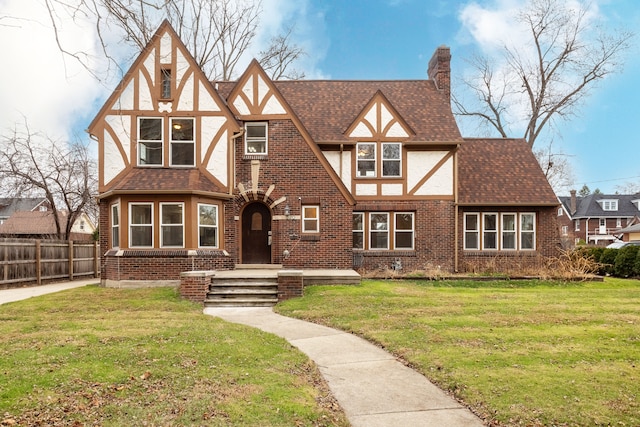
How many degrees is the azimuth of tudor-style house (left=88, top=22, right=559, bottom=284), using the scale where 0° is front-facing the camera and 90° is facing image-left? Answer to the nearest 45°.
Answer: approximately 0°

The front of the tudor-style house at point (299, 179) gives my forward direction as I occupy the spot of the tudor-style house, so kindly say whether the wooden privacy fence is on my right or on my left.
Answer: on my right

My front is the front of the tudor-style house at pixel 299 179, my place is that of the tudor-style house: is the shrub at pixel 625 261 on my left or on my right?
on my left

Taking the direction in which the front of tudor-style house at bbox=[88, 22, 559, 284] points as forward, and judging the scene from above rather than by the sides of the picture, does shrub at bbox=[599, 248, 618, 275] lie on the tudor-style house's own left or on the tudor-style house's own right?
on the tudor-style house's own left
